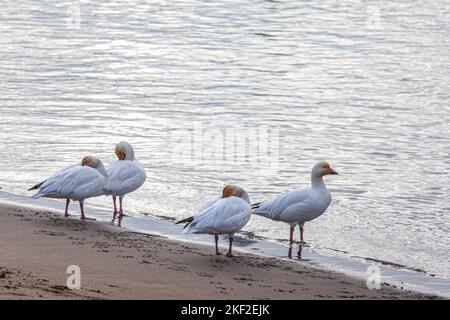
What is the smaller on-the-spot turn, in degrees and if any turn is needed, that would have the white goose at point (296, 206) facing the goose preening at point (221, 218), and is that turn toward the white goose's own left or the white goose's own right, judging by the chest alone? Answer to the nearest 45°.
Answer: approximately 135° to the white goose's own right

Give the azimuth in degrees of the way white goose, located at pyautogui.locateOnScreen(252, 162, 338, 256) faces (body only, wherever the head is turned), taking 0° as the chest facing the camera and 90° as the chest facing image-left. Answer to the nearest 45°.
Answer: approximately 270°

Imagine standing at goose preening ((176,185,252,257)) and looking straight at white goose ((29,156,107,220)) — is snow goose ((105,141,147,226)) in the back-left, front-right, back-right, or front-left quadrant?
front-right

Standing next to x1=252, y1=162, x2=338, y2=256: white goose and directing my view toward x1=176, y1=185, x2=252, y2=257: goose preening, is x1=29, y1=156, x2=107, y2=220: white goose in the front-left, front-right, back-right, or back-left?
front-right

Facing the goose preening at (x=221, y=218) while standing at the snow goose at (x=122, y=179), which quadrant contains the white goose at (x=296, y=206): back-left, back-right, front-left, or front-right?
front-left

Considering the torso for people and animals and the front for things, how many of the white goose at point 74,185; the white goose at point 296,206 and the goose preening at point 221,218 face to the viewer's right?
3

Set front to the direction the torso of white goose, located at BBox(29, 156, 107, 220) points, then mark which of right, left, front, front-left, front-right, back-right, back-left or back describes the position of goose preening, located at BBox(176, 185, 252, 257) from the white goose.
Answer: front-right

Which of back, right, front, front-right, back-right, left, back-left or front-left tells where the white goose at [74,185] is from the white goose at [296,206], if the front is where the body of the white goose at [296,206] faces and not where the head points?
back

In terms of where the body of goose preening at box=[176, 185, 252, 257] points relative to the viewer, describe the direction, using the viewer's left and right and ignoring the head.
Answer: facing to the right of the viewer

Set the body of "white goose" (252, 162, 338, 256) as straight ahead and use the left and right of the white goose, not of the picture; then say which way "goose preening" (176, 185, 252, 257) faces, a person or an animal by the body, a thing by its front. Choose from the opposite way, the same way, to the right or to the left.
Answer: the same way

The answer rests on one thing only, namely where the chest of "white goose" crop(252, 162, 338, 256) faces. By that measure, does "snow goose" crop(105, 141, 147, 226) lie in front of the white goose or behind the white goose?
behind

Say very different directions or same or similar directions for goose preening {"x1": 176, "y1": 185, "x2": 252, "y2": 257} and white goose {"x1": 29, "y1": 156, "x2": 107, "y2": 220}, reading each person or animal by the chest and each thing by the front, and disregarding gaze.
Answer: same or similar directions

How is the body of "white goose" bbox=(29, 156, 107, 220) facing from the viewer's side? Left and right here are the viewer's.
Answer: facing to the right of the viewer

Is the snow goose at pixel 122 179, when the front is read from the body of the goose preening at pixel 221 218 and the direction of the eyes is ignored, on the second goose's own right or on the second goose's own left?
on the second goose's own left

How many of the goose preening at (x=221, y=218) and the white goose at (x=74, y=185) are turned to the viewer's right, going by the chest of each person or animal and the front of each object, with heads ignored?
2
